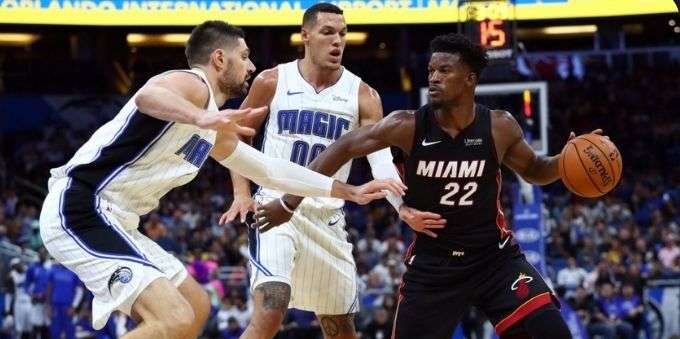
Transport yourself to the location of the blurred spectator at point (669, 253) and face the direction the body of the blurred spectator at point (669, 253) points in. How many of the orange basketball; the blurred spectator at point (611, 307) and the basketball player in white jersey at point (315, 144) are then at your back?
0

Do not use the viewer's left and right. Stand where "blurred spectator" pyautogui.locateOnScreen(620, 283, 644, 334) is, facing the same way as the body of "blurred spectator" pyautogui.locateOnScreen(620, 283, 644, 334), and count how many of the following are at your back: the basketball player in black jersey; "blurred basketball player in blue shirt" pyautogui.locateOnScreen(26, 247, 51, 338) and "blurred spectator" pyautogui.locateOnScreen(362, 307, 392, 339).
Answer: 0

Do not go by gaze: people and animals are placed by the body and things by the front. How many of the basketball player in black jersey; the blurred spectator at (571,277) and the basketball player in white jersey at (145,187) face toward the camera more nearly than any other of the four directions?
2

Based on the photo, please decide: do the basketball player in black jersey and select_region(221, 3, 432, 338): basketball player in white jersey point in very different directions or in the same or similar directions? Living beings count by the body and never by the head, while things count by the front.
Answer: same or similar directions

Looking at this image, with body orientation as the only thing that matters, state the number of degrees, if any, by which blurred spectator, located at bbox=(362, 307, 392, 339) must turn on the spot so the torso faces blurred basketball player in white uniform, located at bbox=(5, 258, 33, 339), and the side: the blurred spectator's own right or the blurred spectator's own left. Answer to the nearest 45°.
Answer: approximately 90° to the blurred spectator's own right

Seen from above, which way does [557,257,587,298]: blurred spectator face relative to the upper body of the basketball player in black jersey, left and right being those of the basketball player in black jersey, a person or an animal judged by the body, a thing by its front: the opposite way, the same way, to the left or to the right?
the same way

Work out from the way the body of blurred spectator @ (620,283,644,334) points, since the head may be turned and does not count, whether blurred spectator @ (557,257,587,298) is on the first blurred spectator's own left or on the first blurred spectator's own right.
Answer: on the first blurred spectator's own right

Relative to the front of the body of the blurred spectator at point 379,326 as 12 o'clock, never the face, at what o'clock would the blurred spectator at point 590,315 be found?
the blurred spectator at point 590,315 is roughly at 9 o'clock from the blurred spectator at point 379,326.

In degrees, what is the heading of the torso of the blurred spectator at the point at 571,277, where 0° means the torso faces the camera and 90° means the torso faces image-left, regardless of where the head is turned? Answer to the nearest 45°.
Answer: approximately 0°

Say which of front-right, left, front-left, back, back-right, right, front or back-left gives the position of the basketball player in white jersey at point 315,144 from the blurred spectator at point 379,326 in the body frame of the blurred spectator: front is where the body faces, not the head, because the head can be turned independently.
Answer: front

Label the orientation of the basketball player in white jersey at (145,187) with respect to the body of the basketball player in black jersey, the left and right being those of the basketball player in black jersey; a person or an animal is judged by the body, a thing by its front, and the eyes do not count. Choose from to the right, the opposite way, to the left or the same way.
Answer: to the left

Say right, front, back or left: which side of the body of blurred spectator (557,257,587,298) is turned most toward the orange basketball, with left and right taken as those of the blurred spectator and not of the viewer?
front

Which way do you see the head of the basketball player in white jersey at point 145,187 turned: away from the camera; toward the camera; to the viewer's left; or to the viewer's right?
to the viewer's right

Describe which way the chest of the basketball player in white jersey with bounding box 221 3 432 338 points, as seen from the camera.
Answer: toward the camera

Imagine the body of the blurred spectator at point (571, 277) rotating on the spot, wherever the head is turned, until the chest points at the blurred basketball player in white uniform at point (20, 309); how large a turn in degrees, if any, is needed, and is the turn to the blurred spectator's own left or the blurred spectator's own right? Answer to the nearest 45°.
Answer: approximately 90° to the blurred spectator's own right

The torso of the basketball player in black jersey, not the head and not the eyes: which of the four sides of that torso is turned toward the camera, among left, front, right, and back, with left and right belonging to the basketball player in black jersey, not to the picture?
front
